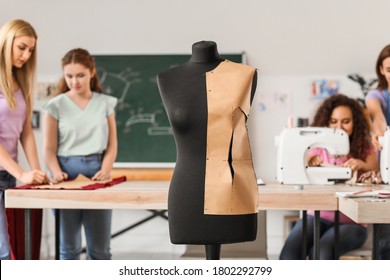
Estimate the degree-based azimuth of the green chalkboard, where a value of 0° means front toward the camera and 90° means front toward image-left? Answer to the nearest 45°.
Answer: approximately 0°

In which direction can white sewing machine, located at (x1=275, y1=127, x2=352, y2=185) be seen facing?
away from the camera

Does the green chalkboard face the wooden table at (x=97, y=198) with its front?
yes
